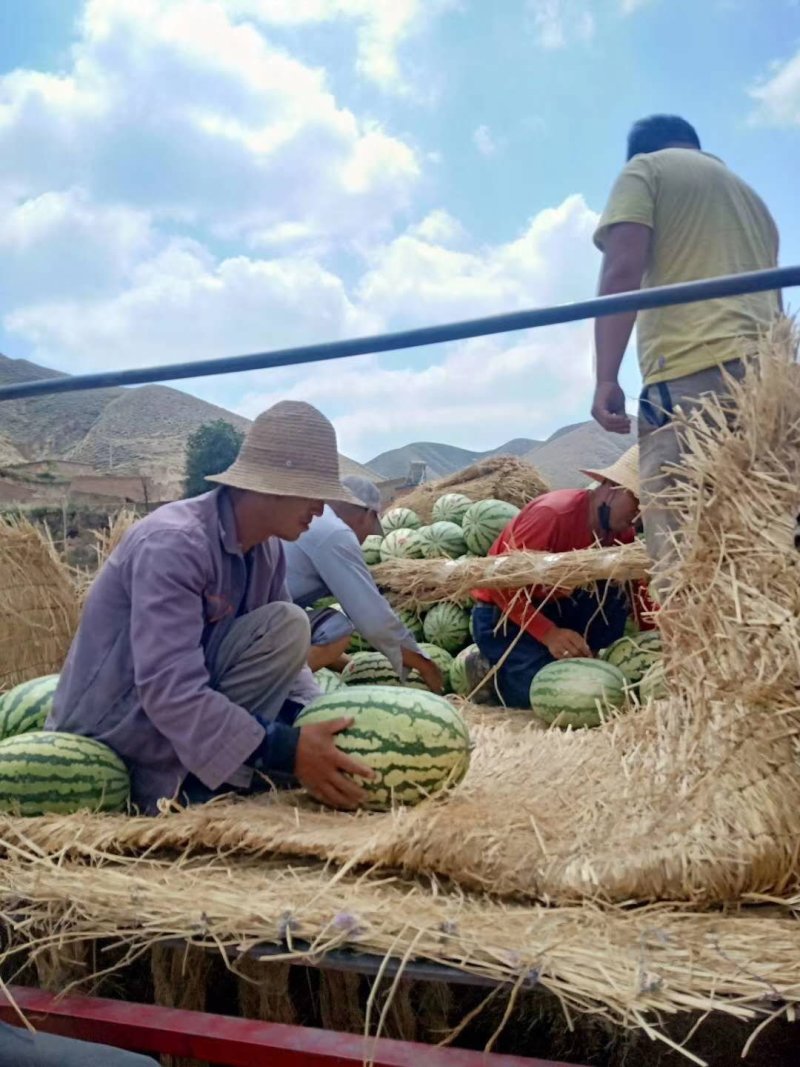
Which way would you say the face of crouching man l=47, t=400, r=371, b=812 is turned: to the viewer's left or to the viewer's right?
to the viewer's right

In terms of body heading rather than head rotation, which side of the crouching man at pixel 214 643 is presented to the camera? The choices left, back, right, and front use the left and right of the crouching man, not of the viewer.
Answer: right

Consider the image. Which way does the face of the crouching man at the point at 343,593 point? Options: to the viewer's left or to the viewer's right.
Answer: to the viewer's right

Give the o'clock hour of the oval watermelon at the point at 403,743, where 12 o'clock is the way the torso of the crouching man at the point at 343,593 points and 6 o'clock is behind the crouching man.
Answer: The oval watermelon is roughly at 3 o'clock from the crouching man.

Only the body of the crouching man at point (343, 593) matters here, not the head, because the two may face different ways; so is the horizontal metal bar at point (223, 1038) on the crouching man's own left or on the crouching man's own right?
on the crouching man's own right

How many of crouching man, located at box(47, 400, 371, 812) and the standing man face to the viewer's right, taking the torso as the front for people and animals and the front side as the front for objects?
1

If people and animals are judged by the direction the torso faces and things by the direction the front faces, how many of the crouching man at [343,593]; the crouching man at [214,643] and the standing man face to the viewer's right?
2

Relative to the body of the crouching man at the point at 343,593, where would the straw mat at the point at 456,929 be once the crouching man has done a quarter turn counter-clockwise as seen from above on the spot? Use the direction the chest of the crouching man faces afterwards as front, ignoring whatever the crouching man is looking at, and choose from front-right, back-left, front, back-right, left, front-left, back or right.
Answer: back

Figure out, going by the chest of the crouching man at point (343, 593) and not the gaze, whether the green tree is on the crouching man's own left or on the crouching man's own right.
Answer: on the crouching man's own left

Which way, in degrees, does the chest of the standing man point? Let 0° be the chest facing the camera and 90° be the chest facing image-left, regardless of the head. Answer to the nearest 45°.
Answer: approximately 135°

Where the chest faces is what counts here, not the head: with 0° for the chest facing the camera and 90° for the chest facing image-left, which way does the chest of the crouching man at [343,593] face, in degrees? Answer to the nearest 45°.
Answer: approximately 270°
